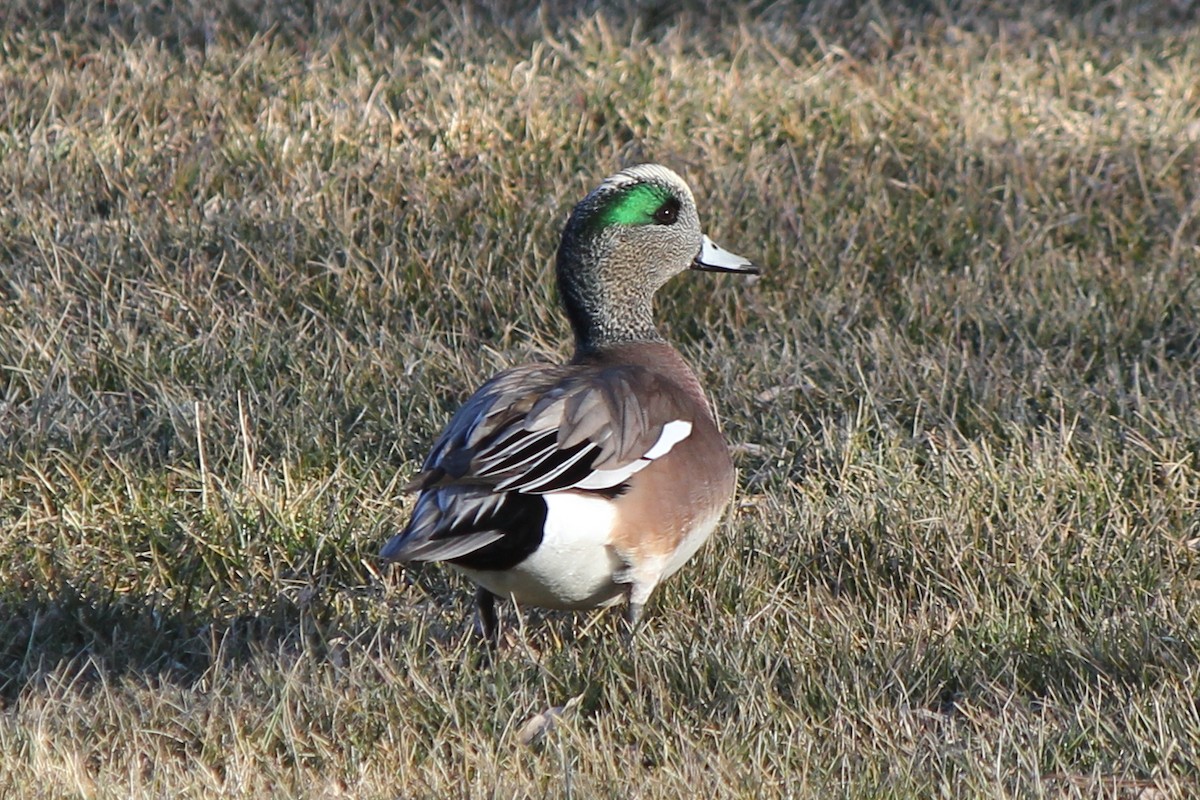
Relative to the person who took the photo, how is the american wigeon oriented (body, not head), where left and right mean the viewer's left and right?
facing away from the viewer and to the right of the viewer
